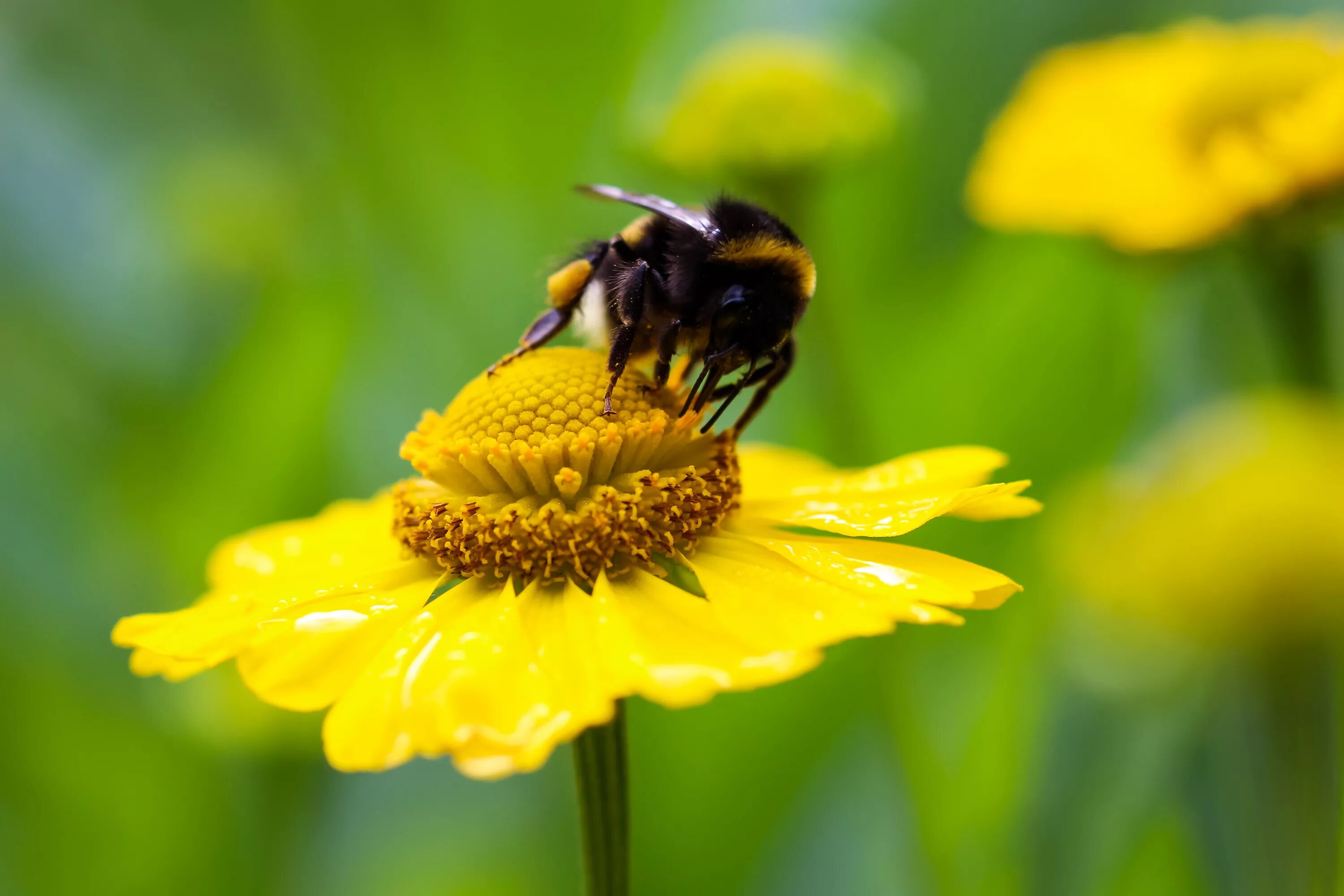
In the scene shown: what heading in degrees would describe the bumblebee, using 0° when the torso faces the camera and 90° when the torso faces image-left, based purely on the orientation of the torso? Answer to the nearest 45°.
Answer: approximately 315°
